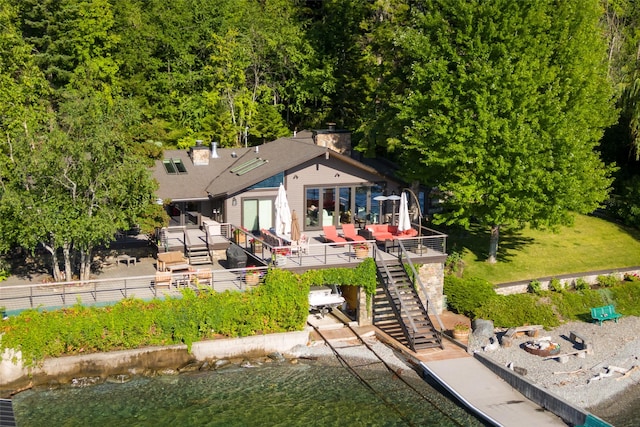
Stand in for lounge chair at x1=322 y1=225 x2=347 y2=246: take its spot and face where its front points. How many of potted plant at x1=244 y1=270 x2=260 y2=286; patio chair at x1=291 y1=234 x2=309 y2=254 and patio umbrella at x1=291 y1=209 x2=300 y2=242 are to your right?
3

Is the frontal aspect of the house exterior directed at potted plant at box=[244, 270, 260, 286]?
yes

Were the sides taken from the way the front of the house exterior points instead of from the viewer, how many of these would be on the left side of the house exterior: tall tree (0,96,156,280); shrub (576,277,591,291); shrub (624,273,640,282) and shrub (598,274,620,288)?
3

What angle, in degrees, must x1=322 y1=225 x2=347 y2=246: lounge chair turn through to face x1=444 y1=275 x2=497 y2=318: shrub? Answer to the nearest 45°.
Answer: approximately 45° to its left

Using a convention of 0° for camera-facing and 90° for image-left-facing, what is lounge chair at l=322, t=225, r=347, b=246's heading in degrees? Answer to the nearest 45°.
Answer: approximately 315°

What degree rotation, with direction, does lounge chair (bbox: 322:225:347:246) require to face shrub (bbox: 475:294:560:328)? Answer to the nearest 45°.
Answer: approximately 45° to its left

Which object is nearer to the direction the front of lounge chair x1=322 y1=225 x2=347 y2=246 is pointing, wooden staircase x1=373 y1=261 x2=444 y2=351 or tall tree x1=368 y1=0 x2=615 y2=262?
the wooden staircase
